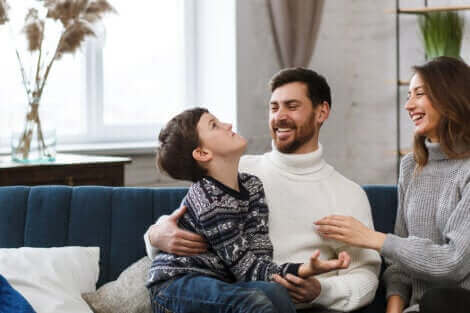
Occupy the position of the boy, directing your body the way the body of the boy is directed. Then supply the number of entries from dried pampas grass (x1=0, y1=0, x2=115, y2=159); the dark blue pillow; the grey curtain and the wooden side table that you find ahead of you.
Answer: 0

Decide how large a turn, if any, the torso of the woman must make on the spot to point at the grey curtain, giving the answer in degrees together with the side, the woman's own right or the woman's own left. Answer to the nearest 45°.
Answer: approximately 135° to the woman's own right

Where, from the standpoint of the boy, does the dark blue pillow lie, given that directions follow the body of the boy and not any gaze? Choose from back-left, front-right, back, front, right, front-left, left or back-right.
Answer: back-right

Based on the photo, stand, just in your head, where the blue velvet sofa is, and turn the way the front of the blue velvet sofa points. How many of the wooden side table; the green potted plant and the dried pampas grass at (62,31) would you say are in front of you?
0

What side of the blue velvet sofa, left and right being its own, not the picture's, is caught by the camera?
front

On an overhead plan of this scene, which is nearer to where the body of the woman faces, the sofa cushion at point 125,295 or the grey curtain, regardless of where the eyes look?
the sofa cushion

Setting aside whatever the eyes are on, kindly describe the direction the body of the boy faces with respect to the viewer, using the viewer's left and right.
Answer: facing the viewer and to the right of the viewer

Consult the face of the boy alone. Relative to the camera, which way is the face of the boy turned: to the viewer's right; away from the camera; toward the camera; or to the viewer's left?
to the viewer's right

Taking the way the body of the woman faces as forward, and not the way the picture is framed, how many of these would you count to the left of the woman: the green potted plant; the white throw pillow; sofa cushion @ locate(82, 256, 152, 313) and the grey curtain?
0

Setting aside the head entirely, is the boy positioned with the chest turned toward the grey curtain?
no

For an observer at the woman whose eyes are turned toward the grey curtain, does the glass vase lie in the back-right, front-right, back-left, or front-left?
front-left

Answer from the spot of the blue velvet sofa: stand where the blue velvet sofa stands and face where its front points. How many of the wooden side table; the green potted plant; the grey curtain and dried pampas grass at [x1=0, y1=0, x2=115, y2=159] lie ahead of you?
0

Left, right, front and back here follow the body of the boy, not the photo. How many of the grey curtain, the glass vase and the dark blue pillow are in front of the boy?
0

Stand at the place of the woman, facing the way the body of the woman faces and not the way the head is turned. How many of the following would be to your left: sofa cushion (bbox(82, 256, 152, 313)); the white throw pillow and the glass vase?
0

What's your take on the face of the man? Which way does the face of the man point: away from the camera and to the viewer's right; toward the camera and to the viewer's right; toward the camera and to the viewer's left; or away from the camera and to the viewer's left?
toward the camera and to the viewer's left

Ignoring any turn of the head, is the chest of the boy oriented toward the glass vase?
no

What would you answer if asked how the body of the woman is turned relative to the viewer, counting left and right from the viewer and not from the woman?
facing the viewer and to the left of the viewer
